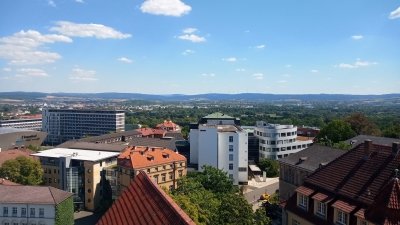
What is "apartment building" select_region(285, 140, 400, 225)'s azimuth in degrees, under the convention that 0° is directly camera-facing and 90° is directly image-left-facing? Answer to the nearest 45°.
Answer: approximately 45°

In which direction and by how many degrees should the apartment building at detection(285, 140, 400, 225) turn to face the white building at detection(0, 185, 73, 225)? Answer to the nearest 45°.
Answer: approximately 90° to its right
